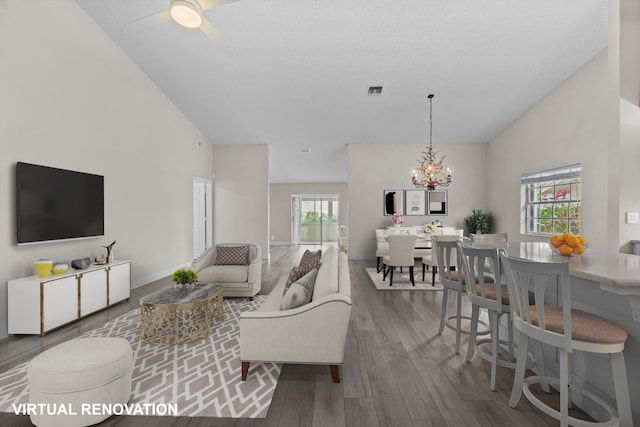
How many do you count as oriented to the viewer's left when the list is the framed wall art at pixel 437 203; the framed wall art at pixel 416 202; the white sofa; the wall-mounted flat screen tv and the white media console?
1

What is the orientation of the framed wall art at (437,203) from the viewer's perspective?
toward the camera

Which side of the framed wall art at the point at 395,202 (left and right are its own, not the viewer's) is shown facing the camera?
front

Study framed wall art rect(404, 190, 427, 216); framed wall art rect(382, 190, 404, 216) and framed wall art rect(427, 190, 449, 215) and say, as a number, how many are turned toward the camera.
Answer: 3

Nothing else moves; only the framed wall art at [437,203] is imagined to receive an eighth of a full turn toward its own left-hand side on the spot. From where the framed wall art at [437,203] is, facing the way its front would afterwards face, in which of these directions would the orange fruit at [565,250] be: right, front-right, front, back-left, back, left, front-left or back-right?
front-right

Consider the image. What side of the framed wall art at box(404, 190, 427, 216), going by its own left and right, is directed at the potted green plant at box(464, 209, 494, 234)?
left

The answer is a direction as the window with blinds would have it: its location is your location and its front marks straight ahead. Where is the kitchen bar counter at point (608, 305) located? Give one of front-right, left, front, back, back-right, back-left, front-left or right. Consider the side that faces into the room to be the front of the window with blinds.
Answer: front-left

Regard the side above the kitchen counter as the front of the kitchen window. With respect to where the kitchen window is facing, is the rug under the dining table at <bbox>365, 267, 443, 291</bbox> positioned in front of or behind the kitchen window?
in front

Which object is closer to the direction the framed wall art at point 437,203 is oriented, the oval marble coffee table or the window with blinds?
the oval marble coffee table

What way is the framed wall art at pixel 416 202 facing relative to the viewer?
toward the camera

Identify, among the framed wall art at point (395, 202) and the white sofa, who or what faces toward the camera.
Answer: the framed wall art

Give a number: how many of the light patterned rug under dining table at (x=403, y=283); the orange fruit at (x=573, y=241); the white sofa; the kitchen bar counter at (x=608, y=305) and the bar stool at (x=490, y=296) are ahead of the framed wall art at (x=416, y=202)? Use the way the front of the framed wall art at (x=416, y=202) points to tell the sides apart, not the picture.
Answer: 5

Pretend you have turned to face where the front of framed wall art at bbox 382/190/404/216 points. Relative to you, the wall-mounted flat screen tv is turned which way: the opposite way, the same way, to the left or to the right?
to the left

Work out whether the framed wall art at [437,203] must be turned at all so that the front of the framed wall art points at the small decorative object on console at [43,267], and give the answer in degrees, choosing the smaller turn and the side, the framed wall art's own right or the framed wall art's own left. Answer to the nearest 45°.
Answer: approximately 45° to the framed wall art's own right

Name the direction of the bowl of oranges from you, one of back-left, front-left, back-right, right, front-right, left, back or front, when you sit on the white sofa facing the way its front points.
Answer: back

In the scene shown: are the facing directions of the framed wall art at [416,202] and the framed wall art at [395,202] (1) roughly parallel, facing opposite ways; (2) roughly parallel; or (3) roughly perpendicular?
roughly parallel

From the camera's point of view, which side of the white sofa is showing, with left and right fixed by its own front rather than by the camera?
left

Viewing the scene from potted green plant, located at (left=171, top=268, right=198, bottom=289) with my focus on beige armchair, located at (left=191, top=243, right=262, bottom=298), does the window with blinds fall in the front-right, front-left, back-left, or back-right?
front-right

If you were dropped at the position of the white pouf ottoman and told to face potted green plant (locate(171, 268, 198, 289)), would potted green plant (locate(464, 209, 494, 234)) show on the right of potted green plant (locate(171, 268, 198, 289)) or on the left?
right
